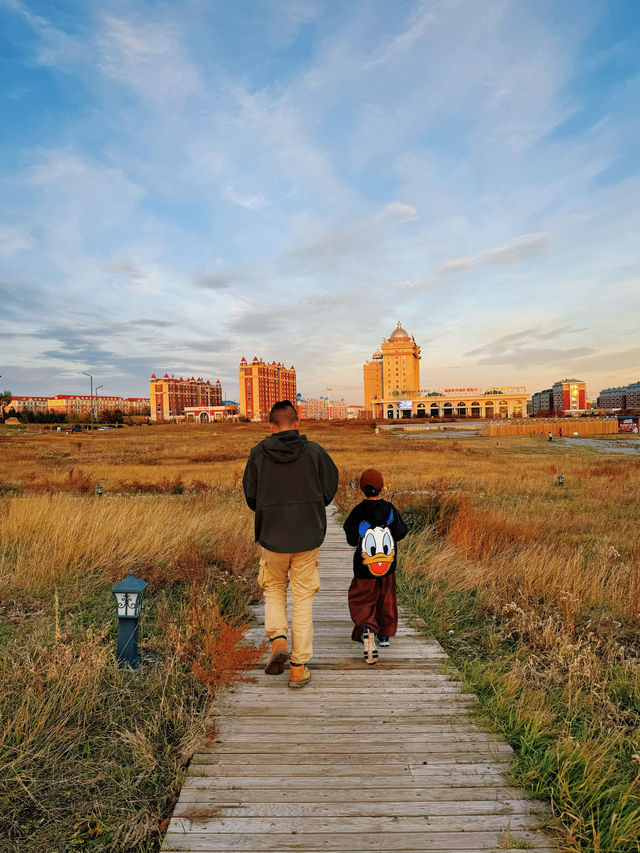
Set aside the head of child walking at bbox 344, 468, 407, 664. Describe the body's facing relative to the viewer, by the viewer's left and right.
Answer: facing away from the viewer

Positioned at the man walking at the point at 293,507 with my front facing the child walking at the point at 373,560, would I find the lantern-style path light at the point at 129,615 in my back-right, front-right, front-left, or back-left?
back-left

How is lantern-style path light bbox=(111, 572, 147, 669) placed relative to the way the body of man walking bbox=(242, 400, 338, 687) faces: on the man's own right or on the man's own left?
on the man's own left

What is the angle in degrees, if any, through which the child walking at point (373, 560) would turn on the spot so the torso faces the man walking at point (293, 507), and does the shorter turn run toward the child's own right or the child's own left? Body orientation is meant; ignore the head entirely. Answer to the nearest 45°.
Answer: approximately 135° to the child's own left

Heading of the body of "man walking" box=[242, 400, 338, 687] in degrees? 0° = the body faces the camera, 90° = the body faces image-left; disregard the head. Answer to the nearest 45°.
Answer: approximately 180°

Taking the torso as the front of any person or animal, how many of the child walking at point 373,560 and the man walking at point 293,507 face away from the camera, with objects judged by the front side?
2

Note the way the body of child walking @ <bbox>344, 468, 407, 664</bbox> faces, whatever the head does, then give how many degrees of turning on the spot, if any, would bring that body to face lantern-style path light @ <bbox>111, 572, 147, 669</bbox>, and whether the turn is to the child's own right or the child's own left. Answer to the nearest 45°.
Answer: approximately 90° to the child's own left

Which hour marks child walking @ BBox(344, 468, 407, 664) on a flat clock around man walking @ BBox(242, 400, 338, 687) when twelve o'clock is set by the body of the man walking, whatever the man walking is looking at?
The child walking is roughly at 2 o'clock from the man walking.
